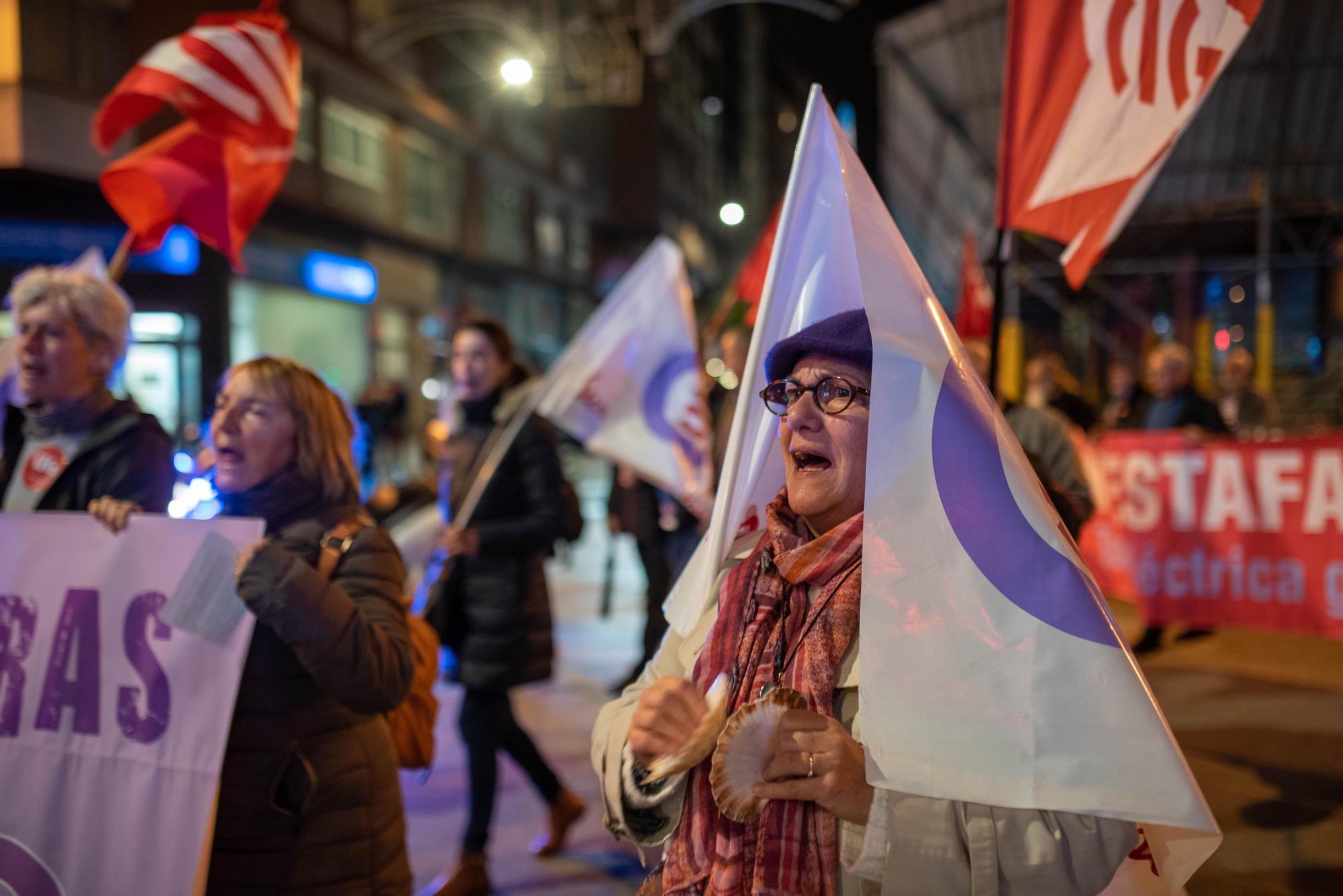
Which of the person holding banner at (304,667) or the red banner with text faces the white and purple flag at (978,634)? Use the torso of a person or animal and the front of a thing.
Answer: the red banner with text

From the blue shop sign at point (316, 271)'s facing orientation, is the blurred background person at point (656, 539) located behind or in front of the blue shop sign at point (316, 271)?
in front

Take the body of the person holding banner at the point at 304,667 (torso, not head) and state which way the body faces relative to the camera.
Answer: to the viewer's left

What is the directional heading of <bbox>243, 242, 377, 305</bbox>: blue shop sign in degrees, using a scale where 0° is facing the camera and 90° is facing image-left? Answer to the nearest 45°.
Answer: approximately 315°

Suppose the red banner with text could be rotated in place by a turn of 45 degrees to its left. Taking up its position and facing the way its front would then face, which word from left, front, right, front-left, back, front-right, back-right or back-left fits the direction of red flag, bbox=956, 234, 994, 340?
back

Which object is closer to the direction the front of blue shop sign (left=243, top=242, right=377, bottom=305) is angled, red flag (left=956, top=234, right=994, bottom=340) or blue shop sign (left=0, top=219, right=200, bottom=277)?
the red flag

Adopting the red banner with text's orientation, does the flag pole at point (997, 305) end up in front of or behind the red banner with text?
in front
